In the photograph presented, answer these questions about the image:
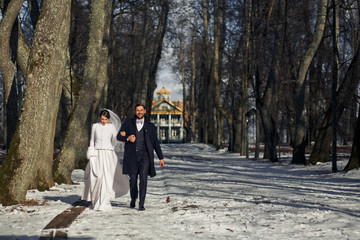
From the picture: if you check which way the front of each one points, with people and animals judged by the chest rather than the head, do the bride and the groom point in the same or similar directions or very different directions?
same or similar directions

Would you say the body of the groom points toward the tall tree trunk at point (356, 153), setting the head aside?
no

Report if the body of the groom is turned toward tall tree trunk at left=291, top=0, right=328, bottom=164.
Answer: no

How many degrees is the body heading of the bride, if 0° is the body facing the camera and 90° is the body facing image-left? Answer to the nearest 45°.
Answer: approximately 0°

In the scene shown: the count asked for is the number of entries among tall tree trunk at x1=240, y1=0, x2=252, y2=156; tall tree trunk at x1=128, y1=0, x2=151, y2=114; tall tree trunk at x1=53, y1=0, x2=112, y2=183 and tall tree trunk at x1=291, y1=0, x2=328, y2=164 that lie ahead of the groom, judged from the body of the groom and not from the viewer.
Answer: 0

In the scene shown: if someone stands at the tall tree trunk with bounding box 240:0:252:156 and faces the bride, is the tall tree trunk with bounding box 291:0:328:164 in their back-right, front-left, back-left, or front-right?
front-left

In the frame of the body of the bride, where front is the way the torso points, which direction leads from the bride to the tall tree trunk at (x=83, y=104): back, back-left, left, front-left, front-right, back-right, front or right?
back

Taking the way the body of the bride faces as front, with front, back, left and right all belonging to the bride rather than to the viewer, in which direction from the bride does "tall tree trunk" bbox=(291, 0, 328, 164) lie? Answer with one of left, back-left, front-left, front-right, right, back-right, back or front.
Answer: back-left

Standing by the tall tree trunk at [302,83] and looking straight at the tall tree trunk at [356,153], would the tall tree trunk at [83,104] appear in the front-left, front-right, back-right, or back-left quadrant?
front-right

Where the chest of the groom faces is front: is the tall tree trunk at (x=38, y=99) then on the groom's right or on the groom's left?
on the groom's right

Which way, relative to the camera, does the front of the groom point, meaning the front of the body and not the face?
toward the camera

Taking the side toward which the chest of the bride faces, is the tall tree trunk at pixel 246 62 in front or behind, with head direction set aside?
behind

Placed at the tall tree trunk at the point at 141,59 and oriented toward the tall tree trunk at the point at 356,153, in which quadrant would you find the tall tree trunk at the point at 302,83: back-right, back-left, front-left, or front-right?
front-left

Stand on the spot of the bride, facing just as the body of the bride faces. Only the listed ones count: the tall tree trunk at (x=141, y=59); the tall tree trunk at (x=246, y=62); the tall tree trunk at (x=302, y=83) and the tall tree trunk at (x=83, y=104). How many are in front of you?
0

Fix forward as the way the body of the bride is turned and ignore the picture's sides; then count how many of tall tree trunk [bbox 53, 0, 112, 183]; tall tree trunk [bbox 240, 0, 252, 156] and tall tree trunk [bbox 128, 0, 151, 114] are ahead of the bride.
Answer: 0
